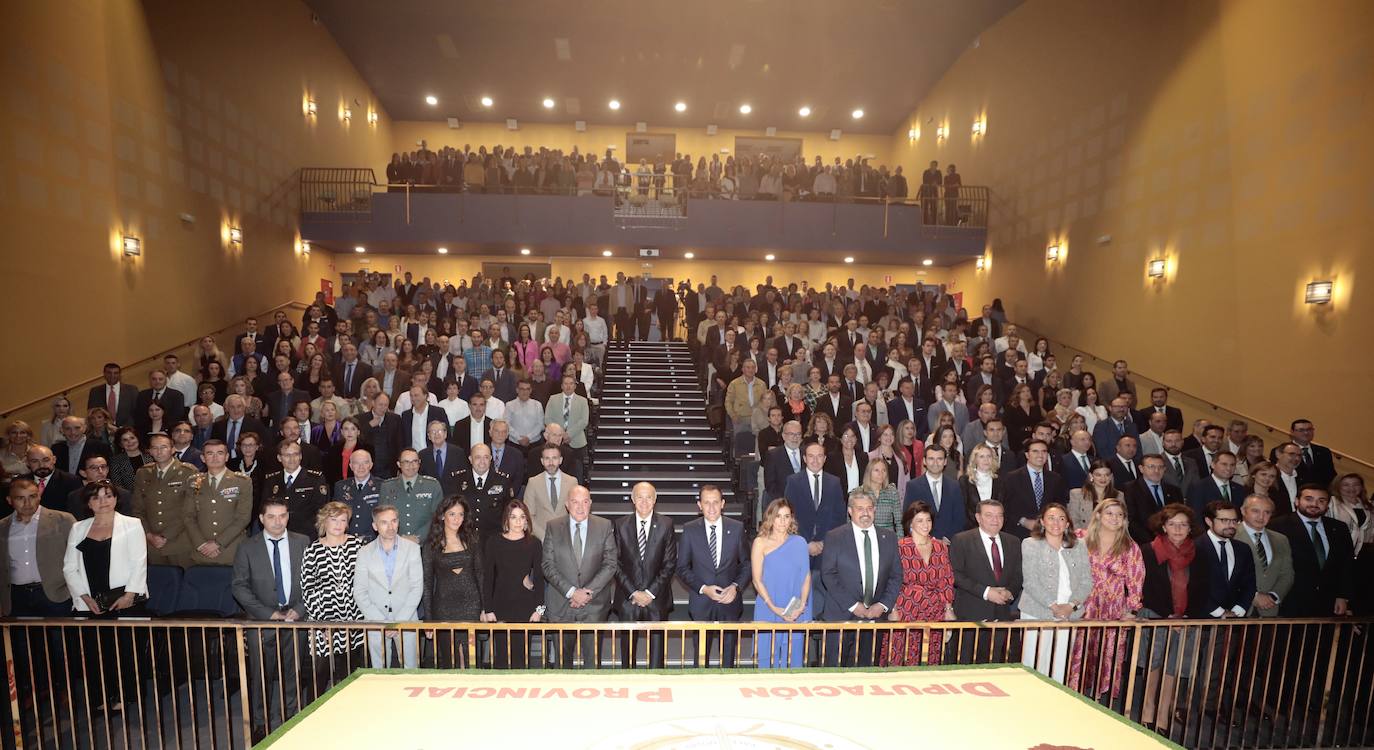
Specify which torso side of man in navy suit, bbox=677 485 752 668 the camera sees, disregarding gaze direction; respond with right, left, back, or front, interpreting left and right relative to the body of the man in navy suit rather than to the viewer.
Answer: front

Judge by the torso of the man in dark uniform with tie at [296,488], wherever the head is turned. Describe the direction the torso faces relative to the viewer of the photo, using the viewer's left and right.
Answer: facing the viewer

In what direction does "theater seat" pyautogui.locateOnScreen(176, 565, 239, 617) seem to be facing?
toward the camera

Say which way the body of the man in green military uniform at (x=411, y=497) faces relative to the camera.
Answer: toward the camera

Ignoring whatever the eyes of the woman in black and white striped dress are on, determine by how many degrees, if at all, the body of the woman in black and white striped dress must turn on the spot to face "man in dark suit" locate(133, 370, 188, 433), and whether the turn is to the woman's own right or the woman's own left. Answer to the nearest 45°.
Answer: approximately 180°

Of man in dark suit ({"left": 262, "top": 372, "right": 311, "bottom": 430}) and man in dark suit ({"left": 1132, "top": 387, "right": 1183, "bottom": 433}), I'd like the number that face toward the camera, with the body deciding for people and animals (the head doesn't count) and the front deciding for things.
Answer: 2

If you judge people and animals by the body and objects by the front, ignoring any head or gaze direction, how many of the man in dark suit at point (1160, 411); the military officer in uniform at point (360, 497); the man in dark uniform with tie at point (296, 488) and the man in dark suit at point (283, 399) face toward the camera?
4

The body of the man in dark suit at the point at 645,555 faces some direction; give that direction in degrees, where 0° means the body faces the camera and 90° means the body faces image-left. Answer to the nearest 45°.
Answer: approximately 0°

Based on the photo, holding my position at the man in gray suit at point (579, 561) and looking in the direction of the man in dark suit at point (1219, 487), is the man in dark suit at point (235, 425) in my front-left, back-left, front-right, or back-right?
back-left

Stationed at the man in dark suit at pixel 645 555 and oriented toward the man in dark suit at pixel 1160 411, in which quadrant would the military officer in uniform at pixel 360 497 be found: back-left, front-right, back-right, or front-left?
back-left

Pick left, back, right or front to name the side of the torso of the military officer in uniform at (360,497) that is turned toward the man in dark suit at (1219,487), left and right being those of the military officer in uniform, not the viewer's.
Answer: left

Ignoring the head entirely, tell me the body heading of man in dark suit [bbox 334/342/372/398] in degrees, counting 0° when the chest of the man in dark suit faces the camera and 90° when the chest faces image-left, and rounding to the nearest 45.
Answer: approximately 0°

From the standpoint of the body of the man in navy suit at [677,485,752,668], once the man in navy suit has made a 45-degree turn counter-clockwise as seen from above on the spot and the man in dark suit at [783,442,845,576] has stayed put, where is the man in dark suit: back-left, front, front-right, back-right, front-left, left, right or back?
left

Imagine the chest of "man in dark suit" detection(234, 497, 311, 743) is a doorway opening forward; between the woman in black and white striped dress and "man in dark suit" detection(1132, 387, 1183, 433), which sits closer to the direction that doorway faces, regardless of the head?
the woman in black and white striped dress

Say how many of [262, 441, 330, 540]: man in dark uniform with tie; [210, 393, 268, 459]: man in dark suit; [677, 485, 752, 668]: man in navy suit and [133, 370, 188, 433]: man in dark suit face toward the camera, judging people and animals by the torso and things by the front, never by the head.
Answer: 4
